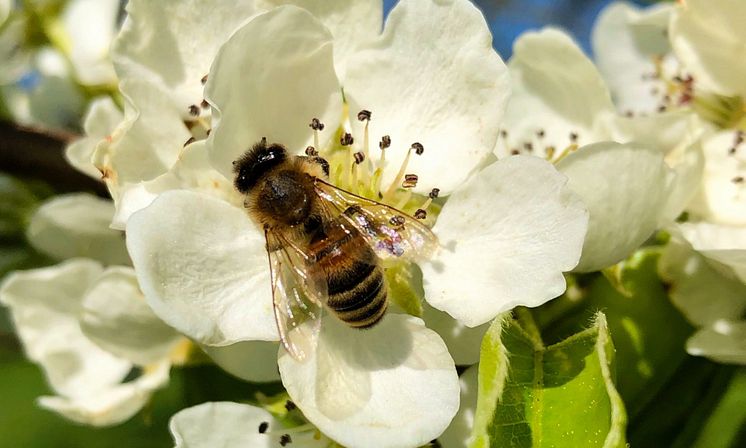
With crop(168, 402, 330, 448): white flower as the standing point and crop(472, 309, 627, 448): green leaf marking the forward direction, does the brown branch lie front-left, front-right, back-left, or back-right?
back-left

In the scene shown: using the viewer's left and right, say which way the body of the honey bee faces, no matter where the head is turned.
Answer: facing away from the viewer and to the left of the viewer

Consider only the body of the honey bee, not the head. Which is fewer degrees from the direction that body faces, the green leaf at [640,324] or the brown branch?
the brown branch

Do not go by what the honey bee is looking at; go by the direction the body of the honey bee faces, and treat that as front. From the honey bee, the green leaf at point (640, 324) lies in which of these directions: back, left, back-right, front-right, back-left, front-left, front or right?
back-right

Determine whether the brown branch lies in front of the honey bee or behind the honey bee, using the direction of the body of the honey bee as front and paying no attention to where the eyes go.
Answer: in front

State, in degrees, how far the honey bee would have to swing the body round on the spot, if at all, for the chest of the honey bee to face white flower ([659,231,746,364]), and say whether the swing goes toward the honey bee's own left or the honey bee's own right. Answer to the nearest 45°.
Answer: approximately 135° to the honey bee's own right
